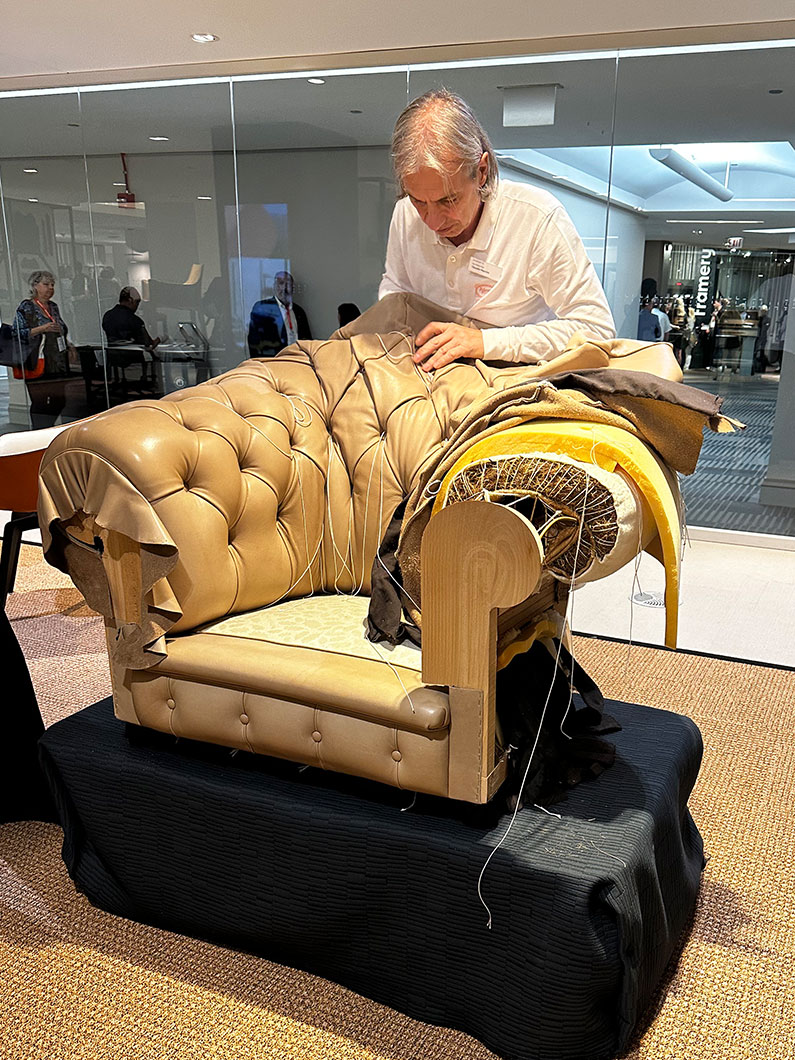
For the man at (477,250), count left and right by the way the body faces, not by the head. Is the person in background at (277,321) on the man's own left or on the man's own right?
on the man's own right

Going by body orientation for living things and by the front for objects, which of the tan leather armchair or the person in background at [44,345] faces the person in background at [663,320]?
the person in background at [44,345]

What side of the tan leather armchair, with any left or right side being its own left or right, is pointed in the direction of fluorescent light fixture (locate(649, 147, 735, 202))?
back

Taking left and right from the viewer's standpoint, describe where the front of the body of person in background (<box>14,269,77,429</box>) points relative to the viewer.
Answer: facing the viewer and to the right of the viewer

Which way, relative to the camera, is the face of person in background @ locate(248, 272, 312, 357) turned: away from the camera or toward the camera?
toward the camera

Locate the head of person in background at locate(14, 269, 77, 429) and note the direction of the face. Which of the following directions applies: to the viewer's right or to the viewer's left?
to the viewer's right

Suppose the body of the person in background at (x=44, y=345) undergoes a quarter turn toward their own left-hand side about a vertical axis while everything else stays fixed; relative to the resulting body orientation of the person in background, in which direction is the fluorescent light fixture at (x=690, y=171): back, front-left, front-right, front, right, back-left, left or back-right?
right

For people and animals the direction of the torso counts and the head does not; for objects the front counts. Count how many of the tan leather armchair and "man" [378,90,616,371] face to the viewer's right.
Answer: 0

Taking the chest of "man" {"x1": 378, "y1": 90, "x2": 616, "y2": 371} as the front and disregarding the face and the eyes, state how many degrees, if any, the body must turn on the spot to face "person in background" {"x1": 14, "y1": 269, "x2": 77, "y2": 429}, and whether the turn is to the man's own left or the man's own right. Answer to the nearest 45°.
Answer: approximately 90° to the man's own right

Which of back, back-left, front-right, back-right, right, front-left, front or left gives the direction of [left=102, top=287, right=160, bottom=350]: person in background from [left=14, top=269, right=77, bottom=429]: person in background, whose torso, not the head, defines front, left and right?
left

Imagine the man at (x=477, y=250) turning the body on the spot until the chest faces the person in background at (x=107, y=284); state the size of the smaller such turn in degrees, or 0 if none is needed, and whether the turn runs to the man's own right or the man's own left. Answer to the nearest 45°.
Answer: approximately 90° to the man's own right

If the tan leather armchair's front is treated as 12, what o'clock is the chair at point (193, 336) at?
The chair is roughly at 4 o'clock from the tan leather armchair.

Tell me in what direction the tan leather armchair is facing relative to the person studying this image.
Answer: facing the viewer and to the left of the viewer
